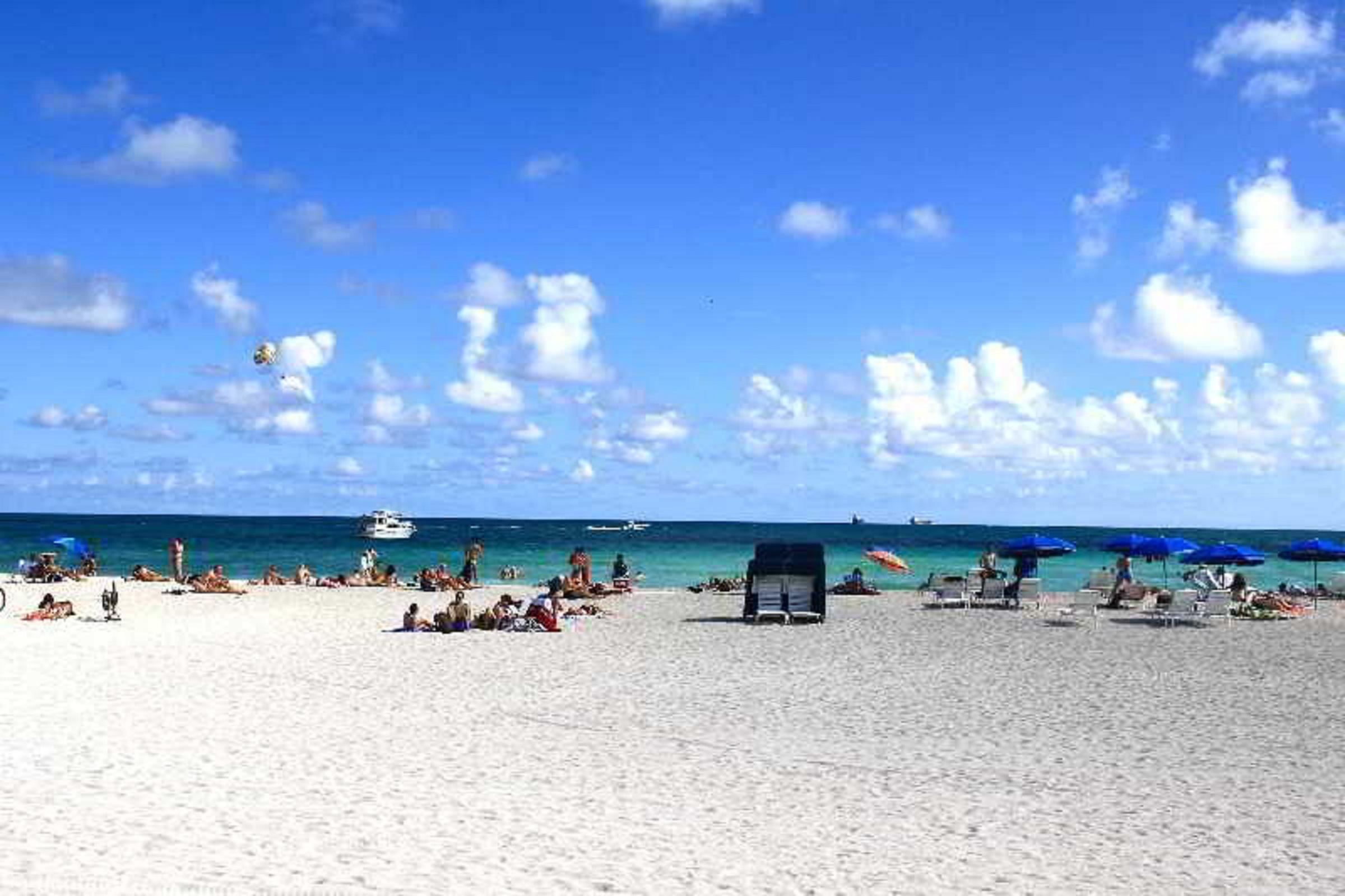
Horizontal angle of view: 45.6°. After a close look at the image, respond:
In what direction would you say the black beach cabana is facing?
toward the camera

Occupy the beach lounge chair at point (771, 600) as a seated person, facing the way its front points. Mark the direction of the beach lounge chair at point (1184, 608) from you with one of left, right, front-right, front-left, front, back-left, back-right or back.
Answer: left

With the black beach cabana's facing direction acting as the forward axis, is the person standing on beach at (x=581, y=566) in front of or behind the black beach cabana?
behind

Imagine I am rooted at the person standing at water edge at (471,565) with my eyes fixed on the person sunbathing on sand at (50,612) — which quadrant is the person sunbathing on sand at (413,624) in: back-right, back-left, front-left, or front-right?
front-left

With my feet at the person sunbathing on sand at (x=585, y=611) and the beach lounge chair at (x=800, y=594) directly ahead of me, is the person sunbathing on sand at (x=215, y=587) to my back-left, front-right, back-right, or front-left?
back-left

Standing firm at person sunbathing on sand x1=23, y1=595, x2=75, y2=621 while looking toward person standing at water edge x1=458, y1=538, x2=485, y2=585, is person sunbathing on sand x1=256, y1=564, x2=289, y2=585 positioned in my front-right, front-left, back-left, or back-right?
front-left

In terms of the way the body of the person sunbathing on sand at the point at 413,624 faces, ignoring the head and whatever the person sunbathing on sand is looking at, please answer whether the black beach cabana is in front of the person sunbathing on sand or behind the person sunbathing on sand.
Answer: in front

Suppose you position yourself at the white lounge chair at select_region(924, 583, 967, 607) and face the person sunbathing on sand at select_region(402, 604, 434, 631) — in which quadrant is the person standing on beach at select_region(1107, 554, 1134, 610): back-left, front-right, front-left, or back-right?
back-left

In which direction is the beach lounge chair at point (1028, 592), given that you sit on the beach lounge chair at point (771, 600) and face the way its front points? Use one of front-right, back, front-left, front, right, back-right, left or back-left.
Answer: back-left

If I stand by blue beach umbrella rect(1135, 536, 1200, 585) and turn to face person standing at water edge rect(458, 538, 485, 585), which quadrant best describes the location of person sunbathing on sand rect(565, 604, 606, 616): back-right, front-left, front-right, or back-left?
front-left

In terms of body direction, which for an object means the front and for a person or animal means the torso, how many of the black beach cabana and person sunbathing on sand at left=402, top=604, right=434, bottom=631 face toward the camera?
1

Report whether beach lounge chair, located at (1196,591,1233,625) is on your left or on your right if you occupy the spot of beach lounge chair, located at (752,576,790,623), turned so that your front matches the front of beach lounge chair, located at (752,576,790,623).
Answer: on your left
